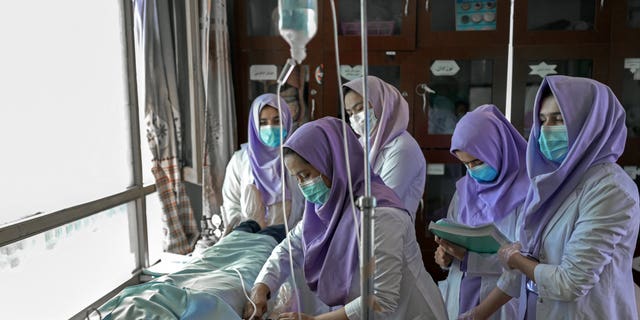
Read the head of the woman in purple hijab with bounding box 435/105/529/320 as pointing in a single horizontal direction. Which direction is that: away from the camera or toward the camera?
toward the camera

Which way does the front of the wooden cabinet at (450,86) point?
toward the camera

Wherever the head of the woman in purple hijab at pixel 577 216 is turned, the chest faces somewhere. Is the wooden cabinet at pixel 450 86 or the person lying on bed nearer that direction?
the person lying on bed

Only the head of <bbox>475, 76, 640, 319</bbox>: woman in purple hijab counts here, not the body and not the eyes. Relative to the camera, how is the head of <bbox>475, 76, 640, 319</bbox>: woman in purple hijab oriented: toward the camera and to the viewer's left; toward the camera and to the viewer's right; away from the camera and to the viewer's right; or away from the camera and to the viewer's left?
toward the camera and to the viewer's left

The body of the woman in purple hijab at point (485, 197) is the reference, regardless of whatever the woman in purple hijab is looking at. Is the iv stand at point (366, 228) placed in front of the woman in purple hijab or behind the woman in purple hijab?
in front

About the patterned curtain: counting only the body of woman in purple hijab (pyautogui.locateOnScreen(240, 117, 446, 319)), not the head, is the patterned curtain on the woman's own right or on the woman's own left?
on the woman's own right

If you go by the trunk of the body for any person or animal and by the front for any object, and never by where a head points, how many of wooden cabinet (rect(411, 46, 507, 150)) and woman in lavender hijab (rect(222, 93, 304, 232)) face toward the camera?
2

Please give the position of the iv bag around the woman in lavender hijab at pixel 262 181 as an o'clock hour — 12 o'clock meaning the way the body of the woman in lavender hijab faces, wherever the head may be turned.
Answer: The iv bag is roughly at 12 o'clock from the woman in lavender hijab.

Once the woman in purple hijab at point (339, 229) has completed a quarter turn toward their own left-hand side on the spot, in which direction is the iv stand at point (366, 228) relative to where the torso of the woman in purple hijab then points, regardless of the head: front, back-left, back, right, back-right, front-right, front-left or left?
front-right

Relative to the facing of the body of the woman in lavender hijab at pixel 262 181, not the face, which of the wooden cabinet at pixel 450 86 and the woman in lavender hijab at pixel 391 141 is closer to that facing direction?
the woman in lavender hijab

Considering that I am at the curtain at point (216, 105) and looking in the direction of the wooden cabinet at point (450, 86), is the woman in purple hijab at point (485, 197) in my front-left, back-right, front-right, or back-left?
front-right

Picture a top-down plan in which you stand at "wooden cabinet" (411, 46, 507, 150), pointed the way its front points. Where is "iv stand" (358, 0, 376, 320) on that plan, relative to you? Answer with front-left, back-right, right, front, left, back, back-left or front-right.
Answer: front

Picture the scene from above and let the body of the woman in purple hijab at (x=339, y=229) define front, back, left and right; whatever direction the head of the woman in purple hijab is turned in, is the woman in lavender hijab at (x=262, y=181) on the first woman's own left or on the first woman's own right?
on the first woman's own right
